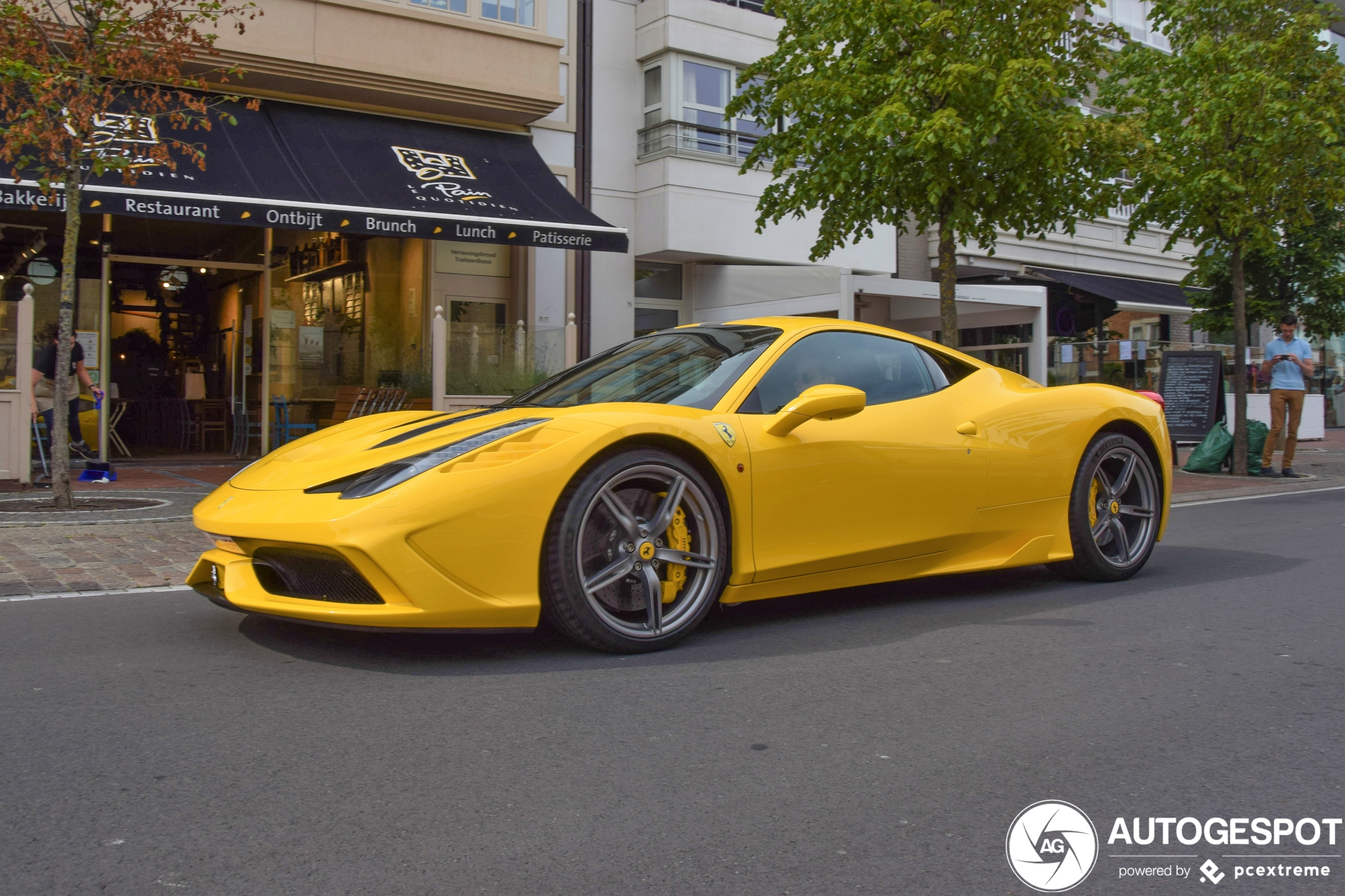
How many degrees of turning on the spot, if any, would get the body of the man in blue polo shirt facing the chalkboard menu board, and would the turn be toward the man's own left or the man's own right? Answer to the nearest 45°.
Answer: approximately 135° to the man's own right

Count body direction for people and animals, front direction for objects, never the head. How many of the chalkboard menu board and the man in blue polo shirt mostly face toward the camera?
2

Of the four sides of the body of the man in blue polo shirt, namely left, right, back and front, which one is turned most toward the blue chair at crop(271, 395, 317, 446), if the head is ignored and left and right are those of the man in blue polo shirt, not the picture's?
right

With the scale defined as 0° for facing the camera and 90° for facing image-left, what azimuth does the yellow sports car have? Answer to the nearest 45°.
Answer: approximately 45°

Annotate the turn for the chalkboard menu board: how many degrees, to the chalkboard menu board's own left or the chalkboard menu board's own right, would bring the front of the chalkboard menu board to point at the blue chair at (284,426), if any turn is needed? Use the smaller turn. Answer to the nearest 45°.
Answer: approximately 45° to the chalkboard menu board's own right

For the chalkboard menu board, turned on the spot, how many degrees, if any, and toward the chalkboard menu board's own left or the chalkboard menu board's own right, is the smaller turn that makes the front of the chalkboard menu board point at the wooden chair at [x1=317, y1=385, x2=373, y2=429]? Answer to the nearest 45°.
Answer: approximately 45° to the chalkboard menu board's own right

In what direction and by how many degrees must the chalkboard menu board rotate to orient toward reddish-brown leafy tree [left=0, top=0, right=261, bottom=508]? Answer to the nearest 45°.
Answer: approximately 45° to its right
